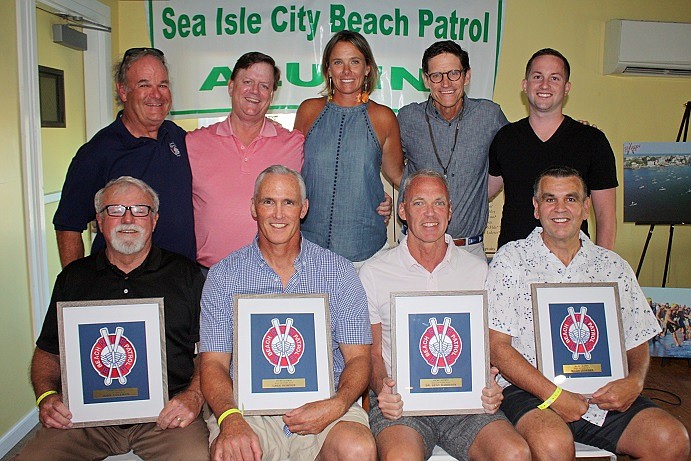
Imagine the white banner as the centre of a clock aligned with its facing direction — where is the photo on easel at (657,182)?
The photo on easel is roughly at 9 o'clock from the white banner.

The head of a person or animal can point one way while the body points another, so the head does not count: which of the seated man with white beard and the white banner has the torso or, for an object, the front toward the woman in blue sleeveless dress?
the white banner

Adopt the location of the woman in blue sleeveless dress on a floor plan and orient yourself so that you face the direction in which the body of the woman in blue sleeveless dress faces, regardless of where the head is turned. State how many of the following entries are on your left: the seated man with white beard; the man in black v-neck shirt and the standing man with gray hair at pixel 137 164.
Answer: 1

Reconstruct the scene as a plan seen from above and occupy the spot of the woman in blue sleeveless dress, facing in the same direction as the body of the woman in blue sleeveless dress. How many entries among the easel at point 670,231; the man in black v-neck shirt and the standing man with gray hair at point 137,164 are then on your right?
1

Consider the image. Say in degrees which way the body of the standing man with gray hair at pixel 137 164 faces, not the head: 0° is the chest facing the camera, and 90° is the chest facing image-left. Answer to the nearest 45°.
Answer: approximately 315°

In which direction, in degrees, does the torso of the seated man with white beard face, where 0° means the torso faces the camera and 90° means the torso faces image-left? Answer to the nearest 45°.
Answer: approximately 0°

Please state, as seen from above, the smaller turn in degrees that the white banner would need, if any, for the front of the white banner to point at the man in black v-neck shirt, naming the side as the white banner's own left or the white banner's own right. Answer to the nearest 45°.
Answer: approximately 45° to the white banner's own left

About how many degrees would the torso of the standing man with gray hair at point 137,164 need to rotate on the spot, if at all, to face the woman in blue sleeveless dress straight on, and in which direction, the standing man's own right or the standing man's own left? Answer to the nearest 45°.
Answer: approximately 45° to the standing man's own left

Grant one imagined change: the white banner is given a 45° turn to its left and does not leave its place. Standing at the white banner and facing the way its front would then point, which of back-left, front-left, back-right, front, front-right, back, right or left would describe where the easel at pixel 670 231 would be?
front-left

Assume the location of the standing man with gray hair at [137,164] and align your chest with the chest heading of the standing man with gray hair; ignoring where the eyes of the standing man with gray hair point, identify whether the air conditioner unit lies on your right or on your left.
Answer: on your left

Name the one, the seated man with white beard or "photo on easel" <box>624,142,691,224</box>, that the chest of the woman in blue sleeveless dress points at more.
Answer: the seated man with white beard

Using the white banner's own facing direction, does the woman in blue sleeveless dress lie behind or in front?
in front
